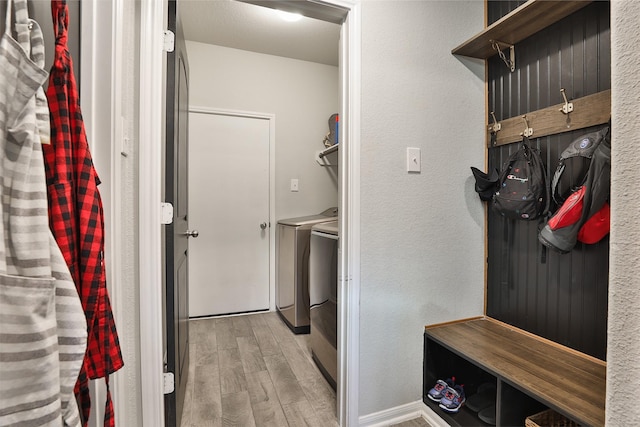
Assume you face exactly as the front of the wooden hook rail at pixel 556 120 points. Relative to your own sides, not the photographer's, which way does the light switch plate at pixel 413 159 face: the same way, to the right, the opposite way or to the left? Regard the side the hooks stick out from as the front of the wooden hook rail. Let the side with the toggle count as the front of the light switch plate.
to the left

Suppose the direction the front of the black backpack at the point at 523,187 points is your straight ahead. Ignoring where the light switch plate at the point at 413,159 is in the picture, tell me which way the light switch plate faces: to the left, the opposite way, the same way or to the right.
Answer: to the left

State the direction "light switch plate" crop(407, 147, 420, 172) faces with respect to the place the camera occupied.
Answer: facing the viewer and to the right of the viewer

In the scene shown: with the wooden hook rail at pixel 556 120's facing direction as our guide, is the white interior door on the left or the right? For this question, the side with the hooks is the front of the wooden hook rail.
on its right

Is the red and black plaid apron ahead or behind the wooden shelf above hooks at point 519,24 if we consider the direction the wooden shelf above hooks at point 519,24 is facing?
ahead

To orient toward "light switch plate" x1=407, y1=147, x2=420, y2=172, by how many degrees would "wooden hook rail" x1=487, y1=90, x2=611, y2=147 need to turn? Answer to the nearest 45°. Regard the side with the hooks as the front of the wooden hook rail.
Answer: approximately 45° to its right

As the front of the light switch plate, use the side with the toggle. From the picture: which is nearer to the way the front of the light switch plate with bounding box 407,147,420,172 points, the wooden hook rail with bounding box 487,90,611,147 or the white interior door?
the wooden hook rail

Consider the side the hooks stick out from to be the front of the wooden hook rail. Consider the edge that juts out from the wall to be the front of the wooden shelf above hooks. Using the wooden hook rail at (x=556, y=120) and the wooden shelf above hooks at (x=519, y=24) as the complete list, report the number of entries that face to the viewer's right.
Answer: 0

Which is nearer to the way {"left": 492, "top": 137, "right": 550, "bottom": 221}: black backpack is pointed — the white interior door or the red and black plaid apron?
the red and black plaid apron

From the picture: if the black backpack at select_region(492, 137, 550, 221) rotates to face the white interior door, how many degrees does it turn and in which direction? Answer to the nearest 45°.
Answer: approximately 45° to its right

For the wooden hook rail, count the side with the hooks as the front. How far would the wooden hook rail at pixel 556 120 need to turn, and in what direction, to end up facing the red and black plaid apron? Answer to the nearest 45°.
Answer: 0° — it already faces it

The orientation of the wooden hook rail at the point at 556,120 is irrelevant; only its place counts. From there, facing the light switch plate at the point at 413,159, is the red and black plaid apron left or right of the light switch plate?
left

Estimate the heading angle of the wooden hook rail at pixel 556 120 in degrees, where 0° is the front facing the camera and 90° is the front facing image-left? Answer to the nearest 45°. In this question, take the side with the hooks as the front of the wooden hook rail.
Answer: approximately 45°

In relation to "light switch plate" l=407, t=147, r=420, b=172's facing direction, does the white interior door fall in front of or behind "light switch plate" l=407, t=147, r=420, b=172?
behind

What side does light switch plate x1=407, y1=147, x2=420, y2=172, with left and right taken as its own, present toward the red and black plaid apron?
right
